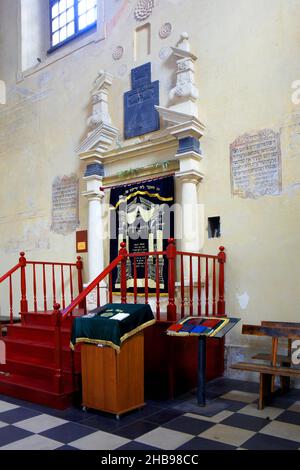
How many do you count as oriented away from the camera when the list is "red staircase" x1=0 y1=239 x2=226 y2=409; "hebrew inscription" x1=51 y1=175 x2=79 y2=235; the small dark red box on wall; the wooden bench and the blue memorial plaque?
0

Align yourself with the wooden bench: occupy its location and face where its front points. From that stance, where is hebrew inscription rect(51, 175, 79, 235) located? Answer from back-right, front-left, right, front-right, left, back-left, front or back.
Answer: right

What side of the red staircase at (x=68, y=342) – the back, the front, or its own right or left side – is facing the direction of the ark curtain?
back

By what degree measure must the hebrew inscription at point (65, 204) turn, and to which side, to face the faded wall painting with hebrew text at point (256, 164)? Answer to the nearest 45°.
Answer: approximately 90° to its left

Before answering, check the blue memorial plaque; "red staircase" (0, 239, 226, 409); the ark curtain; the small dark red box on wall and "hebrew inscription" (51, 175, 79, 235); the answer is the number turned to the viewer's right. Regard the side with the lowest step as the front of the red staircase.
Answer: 0

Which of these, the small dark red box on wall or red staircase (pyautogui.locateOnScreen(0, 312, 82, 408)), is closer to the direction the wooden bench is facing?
the red staircase

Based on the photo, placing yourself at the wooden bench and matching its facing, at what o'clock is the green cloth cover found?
The green cloth cover is roughly at 1 o'clock from the wooden bench.

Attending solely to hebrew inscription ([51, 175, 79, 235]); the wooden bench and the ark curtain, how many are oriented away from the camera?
0

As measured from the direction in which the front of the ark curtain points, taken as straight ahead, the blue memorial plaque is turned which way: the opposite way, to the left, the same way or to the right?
the same way

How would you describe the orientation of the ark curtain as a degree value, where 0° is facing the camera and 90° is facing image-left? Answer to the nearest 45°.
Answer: approximately 45°

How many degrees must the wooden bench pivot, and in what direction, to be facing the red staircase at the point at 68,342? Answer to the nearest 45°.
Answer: approximately 45° to its right

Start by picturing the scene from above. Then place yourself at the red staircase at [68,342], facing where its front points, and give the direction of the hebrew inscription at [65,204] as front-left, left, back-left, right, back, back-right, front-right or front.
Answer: back-right

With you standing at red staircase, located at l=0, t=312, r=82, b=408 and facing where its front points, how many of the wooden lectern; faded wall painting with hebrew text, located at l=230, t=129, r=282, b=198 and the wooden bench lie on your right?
0

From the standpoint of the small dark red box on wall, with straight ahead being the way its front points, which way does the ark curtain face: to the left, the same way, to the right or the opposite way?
the same way

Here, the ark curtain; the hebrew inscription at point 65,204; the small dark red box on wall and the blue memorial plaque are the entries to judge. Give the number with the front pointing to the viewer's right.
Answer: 0

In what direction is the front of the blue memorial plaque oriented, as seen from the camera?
facing the viewer and to the left of the viewer

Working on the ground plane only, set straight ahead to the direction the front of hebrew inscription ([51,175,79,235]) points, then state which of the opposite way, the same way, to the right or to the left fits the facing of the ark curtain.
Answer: the same way
